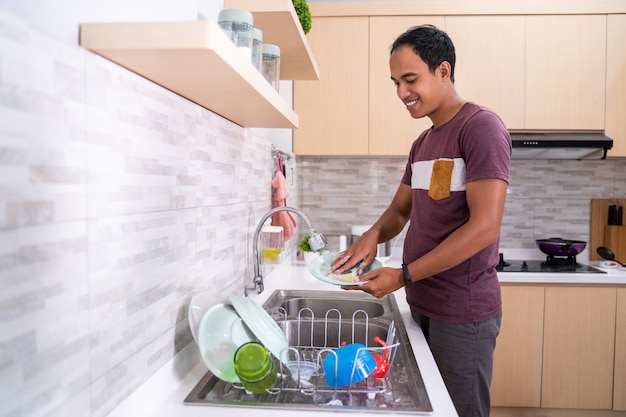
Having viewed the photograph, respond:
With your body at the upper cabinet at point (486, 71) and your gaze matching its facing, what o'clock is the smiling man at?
The smiling man is roughly at 12 o'clock from the upper cabinet.

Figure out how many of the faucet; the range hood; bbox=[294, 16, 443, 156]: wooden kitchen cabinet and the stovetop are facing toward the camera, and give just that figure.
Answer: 3

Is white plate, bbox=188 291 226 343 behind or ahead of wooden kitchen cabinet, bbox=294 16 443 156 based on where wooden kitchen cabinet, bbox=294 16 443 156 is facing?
ahead

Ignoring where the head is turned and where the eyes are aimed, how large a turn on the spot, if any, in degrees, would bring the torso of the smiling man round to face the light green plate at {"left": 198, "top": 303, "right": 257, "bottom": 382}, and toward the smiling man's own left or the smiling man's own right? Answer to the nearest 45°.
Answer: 0° — they already face it

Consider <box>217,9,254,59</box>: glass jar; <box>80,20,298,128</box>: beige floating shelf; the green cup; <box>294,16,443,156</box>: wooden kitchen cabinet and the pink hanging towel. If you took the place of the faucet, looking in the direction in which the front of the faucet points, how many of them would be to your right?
3

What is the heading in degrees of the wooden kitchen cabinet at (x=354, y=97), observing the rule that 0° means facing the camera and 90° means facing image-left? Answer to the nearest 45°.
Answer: approximately 0°

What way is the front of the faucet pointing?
to the viewer's right

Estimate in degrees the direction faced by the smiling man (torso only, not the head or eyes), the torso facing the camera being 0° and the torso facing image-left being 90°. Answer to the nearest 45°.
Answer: approximately 45°

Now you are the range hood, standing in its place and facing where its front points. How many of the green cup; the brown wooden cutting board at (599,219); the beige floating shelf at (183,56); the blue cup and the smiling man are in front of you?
4
